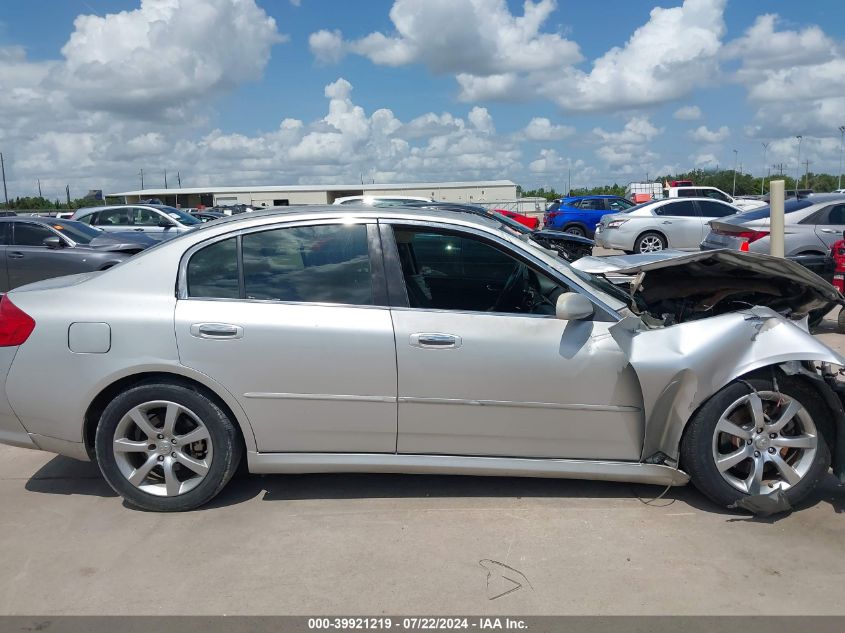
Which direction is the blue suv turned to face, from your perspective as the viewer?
facing away from the viewer and to the right of the viewer

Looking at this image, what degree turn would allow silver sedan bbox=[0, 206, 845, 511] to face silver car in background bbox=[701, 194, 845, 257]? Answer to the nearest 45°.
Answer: approximately 45° to its left

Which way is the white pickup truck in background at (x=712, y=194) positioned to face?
to the viewer's right

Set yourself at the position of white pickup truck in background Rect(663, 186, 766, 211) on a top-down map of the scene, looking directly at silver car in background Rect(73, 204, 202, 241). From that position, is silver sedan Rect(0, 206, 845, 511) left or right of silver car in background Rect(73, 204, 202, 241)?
left

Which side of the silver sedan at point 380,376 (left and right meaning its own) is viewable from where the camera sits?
right

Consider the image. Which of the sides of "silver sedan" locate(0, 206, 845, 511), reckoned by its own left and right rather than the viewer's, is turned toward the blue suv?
left

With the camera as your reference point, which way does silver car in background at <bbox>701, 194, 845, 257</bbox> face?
facing away from the viewer and to the right of the viewer

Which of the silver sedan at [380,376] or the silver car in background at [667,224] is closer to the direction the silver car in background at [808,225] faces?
the silver car in background

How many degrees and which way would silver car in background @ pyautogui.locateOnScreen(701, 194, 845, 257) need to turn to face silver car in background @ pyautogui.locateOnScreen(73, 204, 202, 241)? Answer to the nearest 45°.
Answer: approximately 135° to its left
